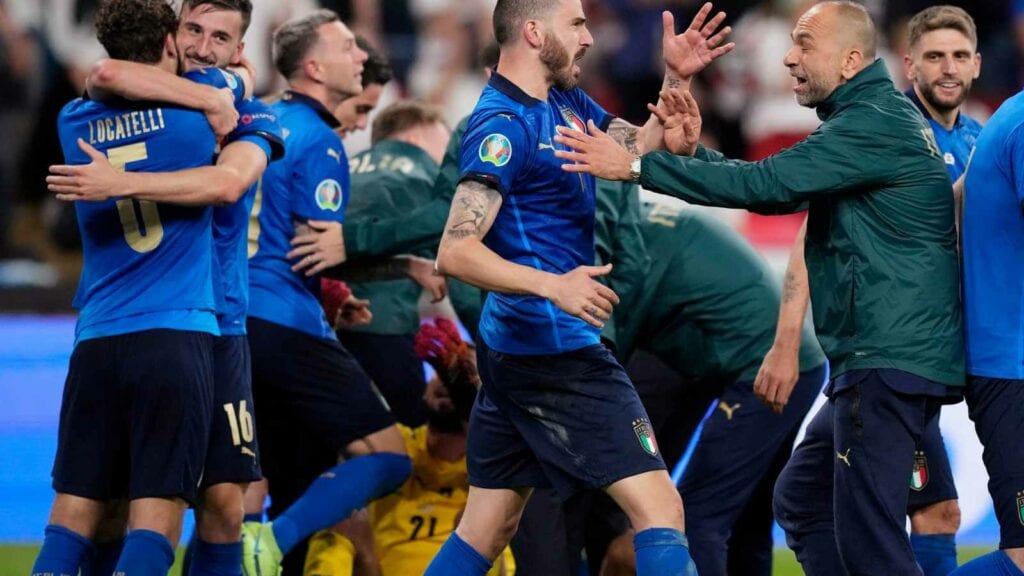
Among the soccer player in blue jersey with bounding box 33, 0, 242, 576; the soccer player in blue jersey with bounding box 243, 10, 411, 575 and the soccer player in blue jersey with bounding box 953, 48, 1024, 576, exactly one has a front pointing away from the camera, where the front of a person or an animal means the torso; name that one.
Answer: the soccer player in blue jersey with bounding box 33, 0, 242, 576

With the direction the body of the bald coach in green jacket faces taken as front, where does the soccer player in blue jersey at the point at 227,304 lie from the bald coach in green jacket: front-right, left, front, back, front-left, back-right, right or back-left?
front

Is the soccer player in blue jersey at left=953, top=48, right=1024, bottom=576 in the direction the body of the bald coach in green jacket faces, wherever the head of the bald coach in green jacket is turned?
no

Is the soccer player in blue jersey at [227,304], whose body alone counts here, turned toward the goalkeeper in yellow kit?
no

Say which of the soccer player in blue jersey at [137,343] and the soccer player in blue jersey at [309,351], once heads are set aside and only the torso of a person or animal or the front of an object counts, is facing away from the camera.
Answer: the soccer player in blue jersey at [137,343]

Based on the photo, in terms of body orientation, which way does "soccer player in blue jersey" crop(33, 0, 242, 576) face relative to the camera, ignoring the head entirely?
away from the camera

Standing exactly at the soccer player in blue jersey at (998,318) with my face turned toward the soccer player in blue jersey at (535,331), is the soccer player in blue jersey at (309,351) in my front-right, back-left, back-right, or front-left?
front-right

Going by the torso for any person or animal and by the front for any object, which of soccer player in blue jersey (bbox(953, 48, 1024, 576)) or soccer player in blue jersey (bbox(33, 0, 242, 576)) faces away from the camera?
soccer player in blue jersey (bbox(33, 0, 242, 576))

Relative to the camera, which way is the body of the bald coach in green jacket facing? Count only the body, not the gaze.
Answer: to the viewer's left

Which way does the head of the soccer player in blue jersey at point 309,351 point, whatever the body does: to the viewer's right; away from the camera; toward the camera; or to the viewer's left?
to the viewer's right

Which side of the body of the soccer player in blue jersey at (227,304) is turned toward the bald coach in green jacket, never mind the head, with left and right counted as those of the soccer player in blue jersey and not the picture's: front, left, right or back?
left

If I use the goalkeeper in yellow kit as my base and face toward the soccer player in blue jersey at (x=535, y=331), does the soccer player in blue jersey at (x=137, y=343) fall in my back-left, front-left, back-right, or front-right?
front-right
